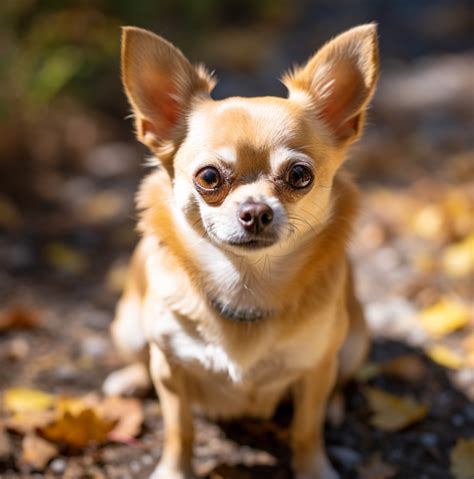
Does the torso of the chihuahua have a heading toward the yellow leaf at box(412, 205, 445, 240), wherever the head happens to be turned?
no

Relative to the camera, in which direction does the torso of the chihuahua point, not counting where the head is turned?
toward the camera

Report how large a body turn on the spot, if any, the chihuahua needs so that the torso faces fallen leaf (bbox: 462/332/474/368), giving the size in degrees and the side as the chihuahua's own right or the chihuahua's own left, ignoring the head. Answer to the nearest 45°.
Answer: approximately 135° to the chihuahua's own left

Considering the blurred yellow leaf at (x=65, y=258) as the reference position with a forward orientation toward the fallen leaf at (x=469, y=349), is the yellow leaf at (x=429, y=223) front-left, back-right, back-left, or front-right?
front-left

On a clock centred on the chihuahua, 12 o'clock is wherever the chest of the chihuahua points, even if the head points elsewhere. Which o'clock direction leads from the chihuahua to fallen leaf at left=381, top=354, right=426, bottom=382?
The fallen leaf is roughly at 8 o'clock from the chihuahua.

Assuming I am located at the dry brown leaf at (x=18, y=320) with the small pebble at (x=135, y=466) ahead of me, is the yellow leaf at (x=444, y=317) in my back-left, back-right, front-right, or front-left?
front-left

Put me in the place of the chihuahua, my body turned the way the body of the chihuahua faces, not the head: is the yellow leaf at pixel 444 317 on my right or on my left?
on my left

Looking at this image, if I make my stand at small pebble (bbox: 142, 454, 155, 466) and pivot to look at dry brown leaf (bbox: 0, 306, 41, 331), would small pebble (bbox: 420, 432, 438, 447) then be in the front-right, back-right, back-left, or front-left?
back-right
